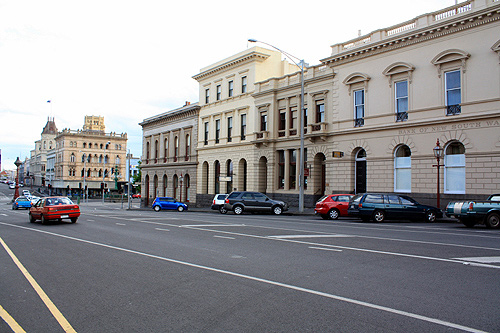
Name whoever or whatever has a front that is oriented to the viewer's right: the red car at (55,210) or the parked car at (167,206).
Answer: the parked car

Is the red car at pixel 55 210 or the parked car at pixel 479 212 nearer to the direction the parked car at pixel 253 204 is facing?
the parked car

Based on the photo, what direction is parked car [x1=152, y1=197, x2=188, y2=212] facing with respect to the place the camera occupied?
facing to the right of the viewer

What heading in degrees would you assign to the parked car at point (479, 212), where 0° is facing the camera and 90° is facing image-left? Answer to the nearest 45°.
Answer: approximately 225°

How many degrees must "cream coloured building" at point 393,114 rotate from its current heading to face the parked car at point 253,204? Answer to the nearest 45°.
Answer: approximately 45° to its right

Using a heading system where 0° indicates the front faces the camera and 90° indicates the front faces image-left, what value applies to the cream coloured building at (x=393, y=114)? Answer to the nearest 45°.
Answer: approximately 45°

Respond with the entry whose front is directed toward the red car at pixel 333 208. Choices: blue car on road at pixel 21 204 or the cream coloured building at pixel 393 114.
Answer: the cream coloured building

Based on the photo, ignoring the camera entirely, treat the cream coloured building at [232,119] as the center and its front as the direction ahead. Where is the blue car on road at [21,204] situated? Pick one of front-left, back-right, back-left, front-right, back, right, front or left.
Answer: front-right
